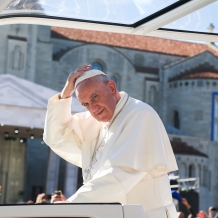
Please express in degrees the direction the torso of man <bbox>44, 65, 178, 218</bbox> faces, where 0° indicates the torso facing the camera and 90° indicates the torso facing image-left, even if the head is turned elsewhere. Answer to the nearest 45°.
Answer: approximately 45°
